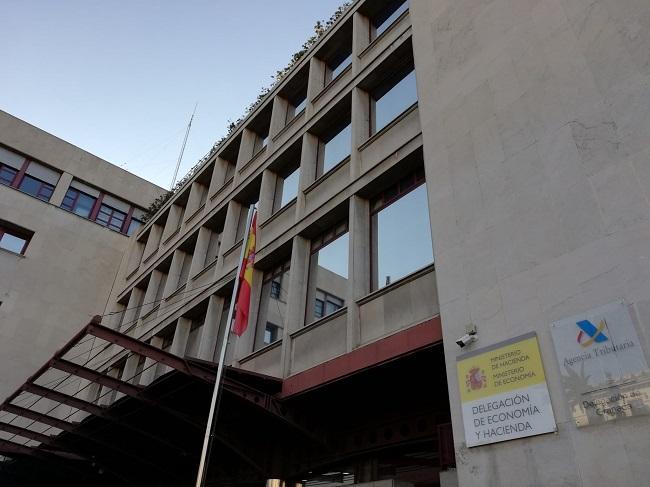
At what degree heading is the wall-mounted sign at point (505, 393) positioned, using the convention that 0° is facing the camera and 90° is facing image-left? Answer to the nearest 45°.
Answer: approximately 45°

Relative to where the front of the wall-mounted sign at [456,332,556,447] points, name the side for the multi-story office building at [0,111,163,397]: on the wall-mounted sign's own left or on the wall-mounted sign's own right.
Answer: on the wall-mounted sign's own right

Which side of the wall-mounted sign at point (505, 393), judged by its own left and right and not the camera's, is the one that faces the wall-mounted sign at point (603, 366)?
left

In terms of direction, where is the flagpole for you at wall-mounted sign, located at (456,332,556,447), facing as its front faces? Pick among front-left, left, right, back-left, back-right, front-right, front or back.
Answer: front-right
